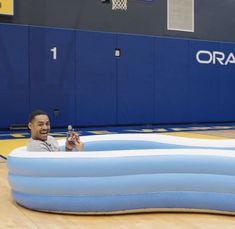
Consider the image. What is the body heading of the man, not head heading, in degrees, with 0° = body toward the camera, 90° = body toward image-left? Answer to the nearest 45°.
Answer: approximately 315°
